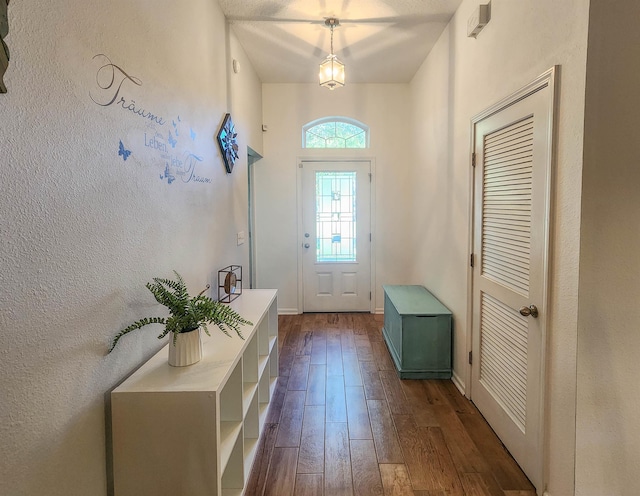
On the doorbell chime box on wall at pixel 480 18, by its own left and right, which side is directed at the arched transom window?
right

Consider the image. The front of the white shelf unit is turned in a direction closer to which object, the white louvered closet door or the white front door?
the white louvered closet door

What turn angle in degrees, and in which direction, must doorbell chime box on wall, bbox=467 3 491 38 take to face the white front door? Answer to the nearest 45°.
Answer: approximately 90° to its right

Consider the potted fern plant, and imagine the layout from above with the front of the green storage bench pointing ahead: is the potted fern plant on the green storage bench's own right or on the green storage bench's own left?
on the green storage bench's own left

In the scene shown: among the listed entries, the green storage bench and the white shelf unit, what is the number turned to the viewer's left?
1

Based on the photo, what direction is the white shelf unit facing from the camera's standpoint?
to the viewer's right

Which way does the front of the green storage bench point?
to the viewer's left

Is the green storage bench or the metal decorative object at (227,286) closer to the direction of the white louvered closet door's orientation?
the metal decorative object

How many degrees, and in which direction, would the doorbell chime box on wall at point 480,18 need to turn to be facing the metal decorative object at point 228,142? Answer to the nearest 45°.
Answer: approximately 45° to its right

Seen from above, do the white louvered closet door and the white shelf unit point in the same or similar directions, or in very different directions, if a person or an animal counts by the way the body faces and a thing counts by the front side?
very different directions
